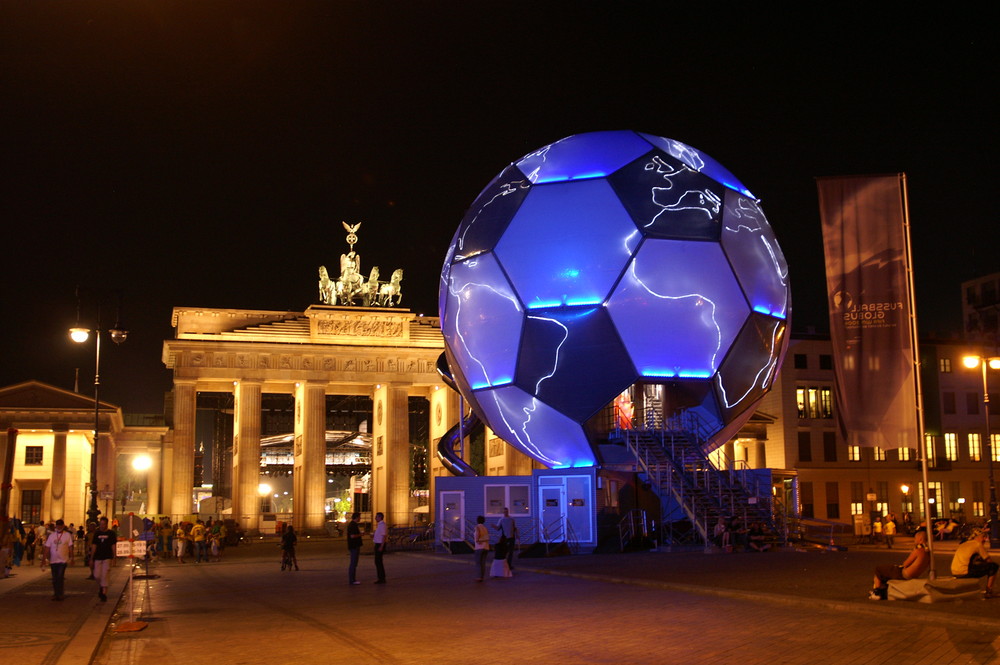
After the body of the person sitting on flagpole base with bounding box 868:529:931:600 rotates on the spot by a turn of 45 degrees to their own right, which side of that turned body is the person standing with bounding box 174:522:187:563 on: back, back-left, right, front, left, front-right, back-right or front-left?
front

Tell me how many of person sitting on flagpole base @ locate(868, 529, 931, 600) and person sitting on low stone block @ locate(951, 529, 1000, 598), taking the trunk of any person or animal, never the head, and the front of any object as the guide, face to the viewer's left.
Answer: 1

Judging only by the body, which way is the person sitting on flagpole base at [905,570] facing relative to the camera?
to the viewer's left
